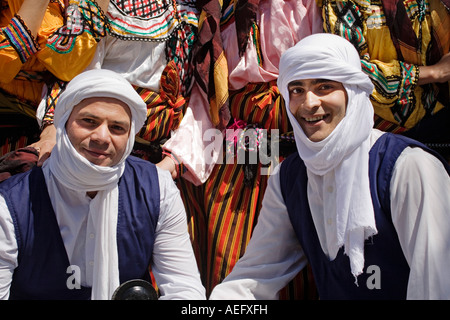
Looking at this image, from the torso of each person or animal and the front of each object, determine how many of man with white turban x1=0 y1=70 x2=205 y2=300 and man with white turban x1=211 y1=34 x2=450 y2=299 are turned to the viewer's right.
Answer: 0

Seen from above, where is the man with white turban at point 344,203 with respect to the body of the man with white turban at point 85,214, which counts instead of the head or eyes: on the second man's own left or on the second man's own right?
on the second man's own left

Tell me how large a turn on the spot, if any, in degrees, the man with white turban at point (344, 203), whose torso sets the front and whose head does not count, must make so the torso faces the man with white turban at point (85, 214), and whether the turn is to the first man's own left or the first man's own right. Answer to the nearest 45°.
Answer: approximately 45° to the first man's own right

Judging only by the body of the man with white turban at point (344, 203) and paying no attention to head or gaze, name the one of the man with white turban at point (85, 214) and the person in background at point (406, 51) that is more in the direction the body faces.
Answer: the man with white turban

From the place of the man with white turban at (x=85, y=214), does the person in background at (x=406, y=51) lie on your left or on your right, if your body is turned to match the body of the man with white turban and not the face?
on your left

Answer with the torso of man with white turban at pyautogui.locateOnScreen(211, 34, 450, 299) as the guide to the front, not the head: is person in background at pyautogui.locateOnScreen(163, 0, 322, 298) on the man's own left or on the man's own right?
on the man's own right

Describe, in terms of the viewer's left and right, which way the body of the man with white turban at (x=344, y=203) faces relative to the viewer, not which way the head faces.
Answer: facing the viewer and to the left of the viewer
